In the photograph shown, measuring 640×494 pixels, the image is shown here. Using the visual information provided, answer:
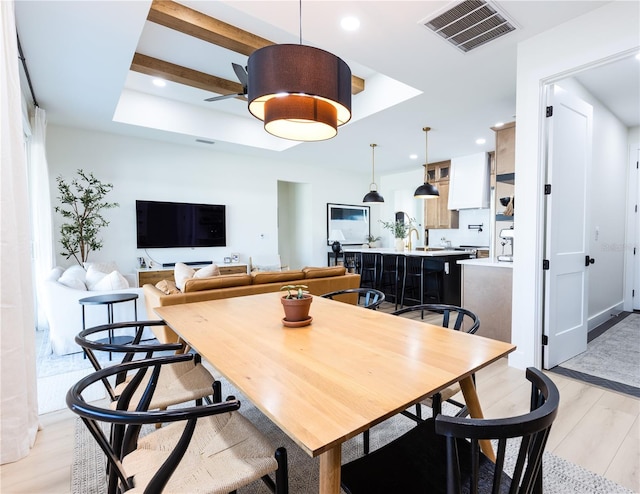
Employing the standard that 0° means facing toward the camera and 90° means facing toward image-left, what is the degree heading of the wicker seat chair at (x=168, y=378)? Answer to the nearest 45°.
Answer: approximately 270°

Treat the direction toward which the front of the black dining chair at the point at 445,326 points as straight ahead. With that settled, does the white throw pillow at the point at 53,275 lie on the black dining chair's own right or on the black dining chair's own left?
on the black dining chair's own right

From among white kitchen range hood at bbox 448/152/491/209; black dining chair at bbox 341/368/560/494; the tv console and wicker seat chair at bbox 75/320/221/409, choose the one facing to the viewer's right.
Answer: the wicker seat chair

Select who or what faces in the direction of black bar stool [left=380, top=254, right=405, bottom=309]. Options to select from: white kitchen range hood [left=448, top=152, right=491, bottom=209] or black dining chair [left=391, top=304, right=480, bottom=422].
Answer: the white kitchen range hood

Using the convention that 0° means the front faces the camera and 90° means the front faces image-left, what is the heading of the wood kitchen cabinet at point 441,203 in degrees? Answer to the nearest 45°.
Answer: approximately 45°

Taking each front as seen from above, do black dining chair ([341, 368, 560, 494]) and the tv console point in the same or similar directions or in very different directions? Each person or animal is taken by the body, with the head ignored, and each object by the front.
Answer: very different directions

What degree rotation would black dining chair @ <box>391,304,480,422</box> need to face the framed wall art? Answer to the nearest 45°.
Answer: approximately 135° to its right

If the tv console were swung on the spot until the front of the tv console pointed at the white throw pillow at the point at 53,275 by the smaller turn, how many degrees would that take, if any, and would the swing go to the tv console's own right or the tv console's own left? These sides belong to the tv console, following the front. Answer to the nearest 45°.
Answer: approximately 45° to the tv console's own right

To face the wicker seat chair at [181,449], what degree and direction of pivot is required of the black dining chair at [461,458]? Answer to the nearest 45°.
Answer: approximately 45° to its left

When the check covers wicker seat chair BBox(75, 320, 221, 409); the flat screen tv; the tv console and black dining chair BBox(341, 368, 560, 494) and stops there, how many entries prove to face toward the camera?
2

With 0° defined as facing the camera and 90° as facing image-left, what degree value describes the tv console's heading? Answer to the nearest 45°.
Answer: approximately 0°

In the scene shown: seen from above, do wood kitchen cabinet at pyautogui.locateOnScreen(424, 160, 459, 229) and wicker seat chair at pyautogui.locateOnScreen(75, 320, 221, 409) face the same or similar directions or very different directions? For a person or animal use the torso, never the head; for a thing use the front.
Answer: very different directions

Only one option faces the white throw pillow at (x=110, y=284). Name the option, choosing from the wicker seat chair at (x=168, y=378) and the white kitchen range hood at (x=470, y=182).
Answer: the white kitchen range hood

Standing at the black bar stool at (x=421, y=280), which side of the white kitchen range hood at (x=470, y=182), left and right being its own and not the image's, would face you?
front

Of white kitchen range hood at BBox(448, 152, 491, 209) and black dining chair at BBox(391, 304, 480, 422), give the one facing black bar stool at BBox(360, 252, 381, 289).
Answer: the white kitchen range hood

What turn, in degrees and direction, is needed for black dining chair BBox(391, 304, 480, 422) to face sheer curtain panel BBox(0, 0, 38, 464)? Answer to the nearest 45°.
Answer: approximately 45° to its right
